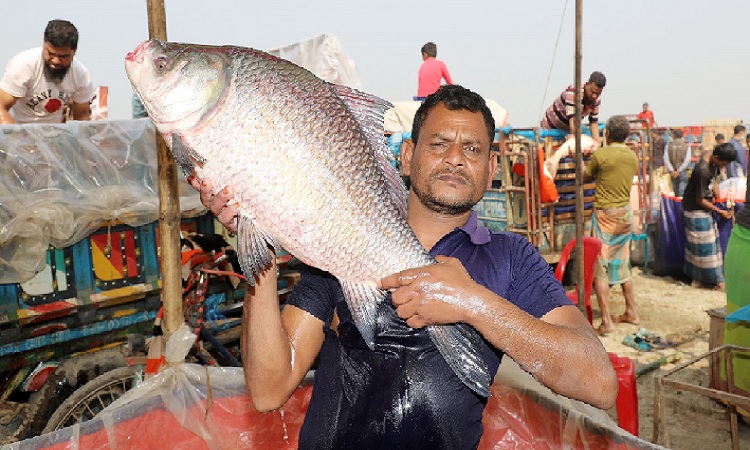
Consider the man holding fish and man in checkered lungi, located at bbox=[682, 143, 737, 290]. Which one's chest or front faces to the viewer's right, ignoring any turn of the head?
the man in checkered lungi

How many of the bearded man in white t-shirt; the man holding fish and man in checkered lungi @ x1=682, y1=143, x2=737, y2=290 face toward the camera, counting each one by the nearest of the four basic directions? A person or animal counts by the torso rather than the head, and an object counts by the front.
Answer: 2

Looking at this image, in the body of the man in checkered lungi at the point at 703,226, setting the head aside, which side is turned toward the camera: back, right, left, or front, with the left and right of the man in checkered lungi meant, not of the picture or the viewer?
right

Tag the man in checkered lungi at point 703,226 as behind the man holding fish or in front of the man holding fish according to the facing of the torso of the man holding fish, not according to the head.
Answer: behind

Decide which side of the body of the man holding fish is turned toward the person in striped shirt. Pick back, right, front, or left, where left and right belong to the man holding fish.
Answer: back
